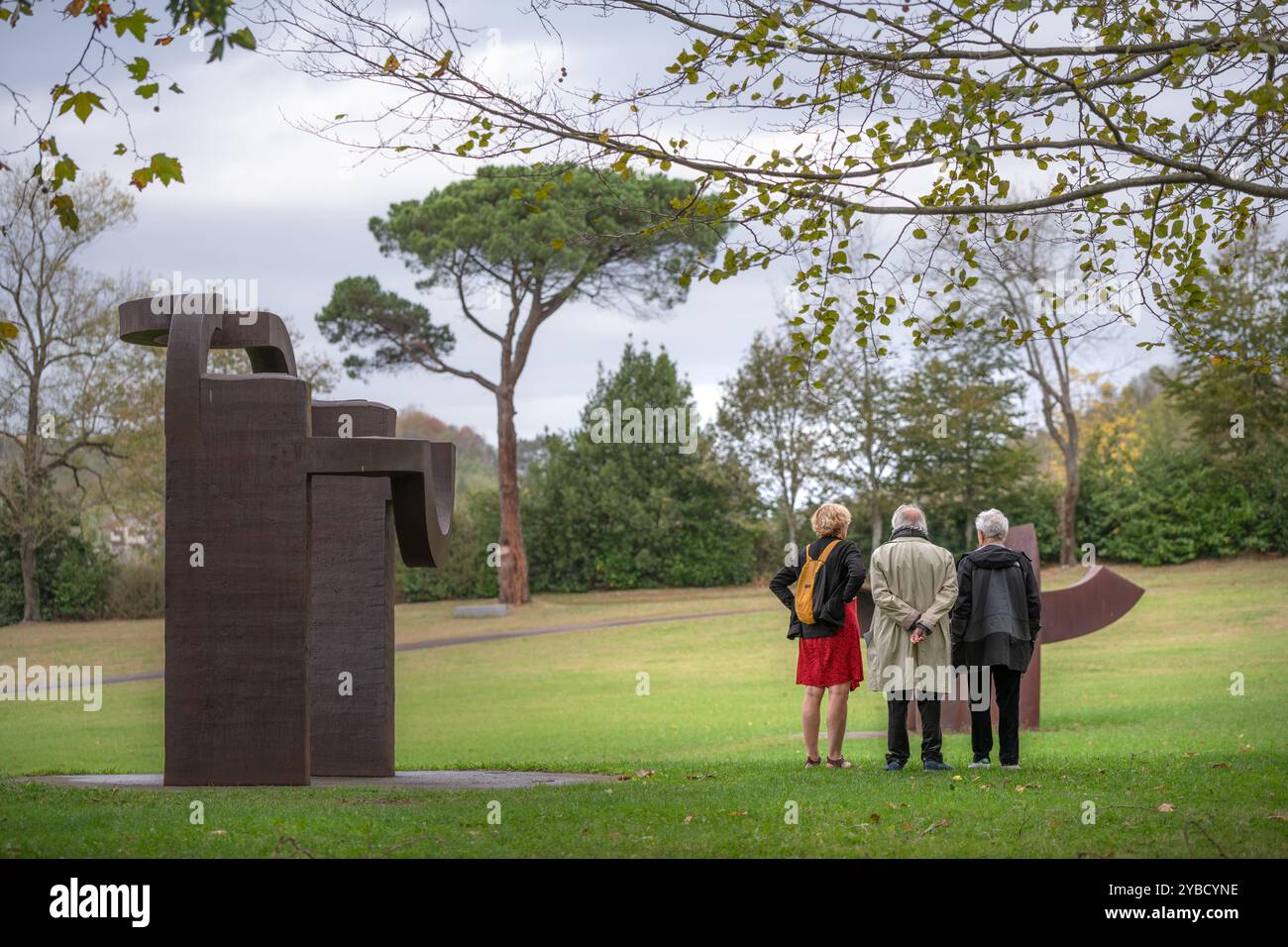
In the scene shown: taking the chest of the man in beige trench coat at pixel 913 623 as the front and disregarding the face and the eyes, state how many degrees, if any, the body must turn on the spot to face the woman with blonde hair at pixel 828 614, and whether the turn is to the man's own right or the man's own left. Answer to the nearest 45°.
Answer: approximately 90° to the man's own left

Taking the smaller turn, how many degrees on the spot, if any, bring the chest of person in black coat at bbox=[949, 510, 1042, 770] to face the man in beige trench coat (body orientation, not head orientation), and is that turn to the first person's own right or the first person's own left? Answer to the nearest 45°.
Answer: approximately 90° to the first person's own left

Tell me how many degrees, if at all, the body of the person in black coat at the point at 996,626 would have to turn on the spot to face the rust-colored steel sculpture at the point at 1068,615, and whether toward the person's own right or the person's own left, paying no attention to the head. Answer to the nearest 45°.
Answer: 0° — they already face it

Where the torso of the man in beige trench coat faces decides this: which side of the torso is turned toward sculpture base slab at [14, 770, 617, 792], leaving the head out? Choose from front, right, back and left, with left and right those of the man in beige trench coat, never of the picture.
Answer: left

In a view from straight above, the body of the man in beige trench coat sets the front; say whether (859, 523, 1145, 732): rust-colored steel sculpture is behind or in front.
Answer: in front

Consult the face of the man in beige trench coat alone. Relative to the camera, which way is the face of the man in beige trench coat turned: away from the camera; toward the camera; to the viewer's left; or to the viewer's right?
away from the camera

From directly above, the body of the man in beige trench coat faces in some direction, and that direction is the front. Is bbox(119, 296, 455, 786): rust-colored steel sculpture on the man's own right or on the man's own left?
on the man's own left

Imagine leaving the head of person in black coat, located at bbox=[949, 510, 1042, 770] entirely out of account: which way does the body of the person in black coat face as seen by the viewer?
away from the camera

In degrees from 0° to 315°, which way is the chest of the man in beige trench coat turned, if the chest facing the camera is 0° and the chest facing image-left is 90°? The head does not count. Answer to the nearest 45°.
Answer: approximately 180°

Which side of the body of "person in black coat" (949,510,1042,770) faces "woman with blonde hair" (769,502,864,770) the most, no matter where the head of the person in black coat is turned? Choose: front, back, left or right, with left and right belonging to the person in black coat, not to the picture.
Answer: left

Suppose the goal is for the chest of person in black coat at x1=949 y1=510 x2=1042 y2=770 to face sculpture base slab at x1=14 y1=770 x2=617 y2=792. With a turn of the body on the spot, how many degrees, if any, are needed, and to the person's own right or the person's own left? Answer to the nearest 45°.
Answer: approximately 90° to the person's own left

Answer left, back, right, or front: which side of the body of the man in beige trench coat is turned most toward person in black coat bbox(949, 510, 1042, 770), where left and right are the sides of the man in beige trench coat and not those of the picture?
right

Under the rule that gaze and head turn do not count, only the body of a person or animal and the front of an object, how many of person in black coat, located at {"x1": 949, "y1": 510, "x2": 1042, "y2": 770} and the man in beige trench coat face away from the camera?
2

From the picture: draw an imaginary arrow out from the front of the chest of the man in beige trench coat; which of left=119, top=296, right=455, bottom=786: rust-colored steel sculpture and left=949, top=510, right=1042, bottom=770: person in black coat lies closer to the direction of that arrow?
the person in black coat
